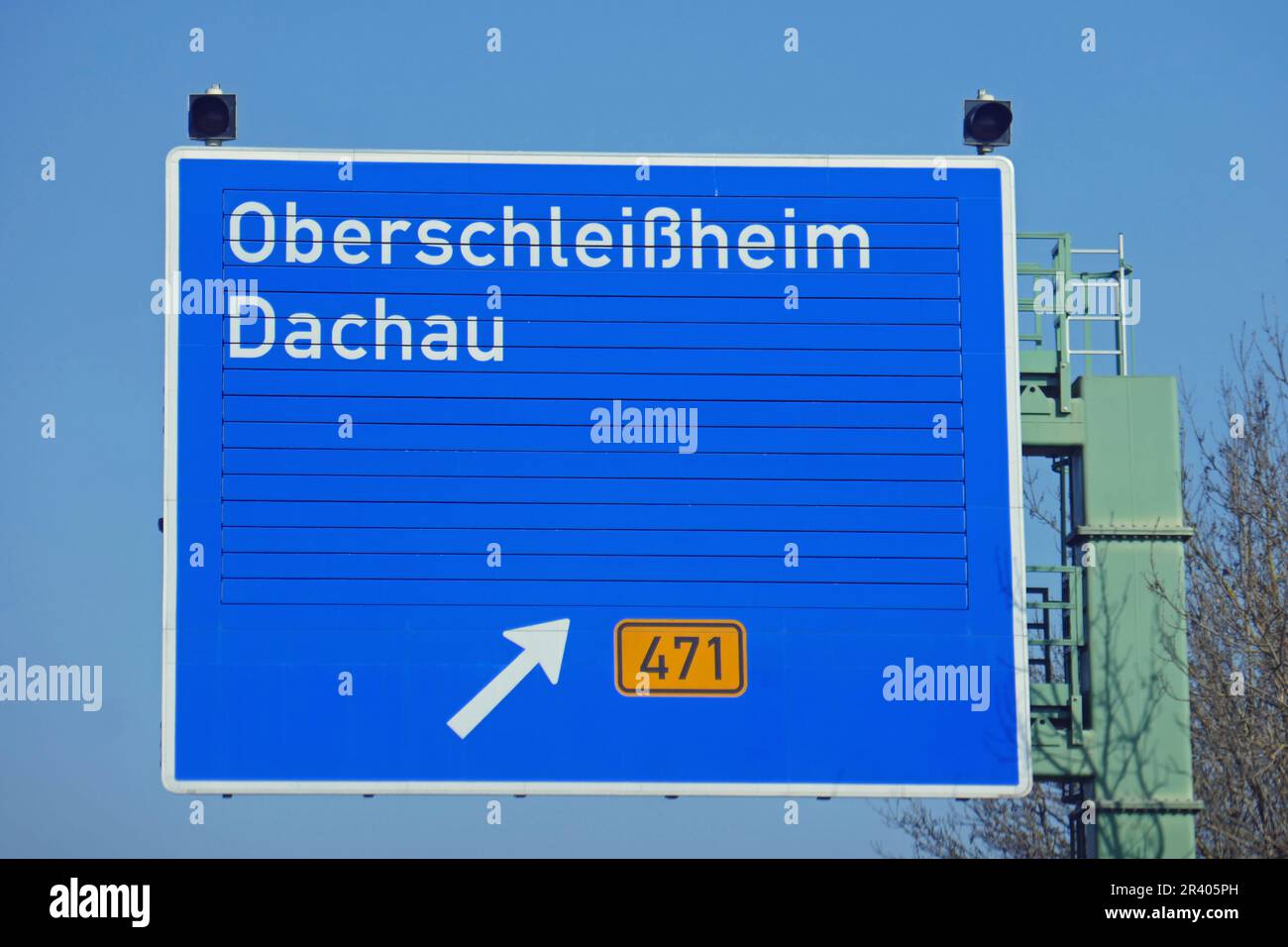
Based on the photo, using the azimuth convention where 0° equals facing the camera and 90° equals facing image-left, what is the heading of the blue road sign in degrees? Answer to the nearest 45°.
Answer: approximately 0°

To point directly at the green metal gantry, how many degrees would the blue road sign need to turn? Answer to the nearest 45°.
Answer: approximately 90° to its left
